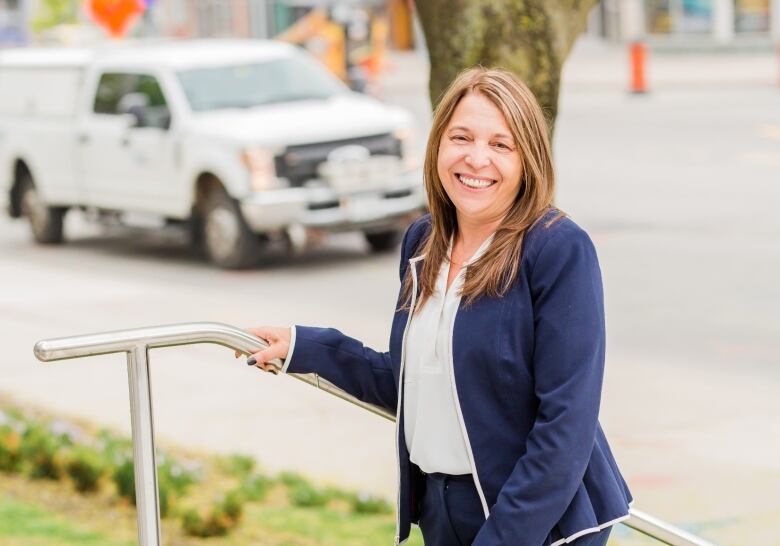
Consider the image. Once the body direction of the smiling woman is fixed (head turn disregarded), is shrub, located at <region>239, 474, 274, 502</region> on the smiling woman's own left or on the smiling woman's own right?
on the smiling woman's own right

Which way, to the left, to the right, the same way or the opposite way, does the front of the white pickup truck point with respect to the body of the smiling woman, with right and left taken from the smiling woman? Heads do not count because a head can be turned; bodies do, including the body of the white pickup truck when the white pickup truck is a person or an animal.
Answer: to the left

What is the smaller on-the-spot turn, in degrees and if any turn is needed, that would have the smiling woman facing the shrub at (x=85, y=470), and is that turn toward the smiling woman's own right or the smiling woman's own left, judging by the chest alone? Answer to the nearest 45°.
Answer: approximately 90° to the smiling woman's own right

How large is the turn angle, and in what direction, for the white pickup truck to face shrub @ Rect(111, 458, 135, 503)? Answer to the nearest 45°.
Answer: approximately 45° to its right

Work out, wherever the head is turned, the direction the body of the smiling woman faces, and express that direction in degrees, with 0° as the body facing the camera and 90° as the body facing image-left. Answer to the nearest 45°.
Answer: approximately 45°

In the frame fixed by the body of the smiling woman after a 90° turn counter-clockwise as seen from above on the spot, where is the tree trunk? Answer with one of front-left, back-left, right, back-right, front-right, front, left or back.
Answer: back-left

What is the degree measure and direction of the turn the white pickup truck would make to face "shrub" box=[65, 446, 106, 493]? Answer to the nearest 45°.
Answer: approximately 45° to its right

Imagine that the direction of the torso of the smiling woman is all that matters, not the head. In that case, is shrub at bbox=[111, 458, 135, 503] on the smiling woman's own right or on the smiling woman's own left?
on the smiling woman's own right

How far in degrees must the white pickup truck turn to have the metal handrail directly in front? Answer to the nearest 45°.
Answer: approximately 45° to its right

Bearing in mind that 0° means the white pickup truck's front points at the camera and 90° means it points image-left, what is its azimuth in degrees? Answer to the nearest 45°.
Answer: approximately 315°
